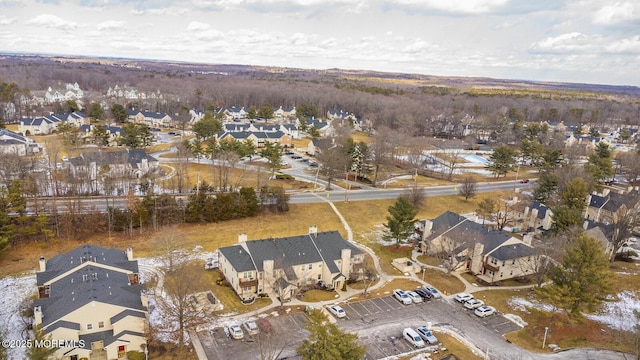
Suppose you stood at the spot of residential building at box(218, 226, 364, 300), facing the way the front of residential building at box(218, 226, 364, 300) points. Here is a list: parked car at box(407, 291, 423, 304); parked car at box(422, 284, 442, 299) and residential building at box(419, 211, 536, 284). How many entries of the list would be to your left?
3

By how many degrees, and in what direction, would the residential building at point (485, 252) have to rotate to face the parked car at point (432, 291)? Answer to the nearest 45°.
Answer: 0° — it already faces it

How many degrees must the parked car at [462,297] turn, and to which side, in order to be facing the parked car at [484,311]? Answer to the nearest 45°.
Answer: approximately 90° to its right

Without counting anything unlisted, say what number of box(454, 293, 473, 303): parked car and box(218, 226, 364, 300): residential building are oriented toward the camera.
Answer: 1

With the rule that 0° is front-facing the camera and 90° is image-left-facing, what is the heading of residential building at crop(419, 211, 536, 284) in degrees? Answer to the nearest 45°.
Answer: approximately 45°

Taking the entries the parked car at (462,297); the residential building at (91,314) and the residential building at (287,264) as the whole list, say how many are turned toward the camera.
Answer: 2

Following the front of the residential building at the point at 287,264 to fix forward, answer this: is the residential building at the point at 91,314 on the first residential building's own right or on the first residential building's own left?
on the first residential building's own right

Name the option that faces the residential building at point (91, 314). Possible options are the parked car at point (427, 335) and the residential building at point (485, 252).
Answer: the residential building at point (485, 252)

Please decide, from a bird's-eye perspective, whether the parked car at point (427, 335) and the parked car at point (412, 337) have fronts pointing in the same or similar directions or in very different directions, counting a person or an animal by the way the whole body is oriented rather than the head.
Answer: same or similar directions

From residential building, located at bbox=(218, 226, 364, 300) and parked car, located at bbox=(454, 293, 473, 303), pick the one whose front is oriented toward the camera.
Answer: the residential building

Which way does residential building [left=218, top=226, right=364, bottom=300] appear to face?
toward the camera

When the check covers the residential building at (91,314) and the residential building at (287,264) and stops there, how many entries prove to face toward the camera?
2

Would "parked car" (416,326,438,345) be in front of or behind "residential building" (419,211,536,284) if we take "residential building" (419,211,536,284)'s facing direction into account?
in front
